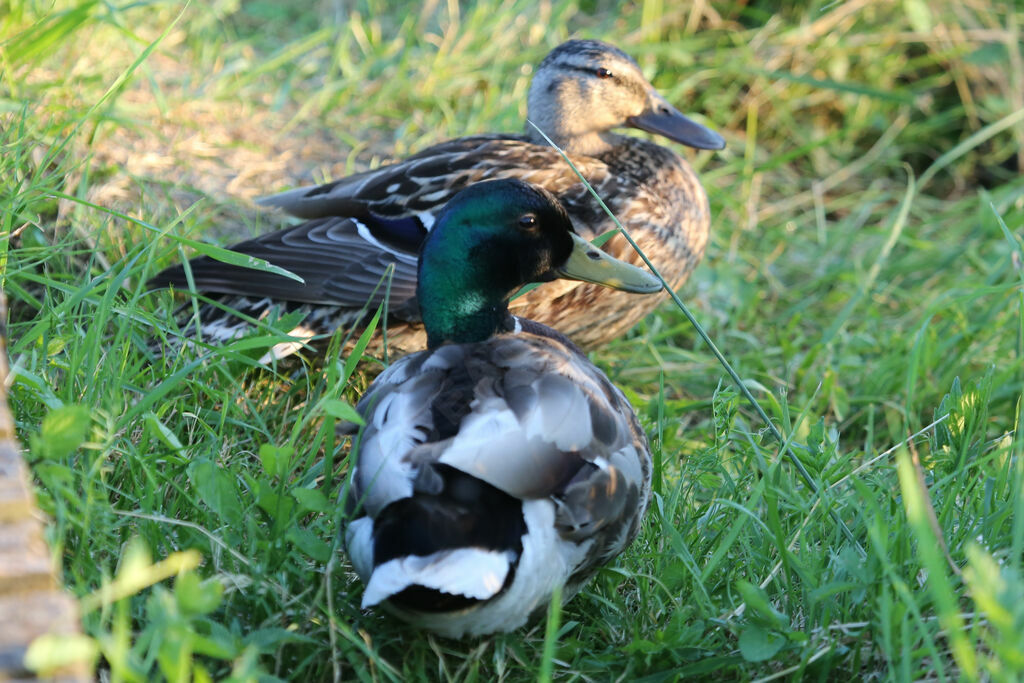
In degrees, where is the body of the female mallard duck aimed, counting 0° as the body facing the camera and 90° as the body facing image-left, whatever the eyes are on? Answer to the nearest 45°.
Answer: approximately 270°

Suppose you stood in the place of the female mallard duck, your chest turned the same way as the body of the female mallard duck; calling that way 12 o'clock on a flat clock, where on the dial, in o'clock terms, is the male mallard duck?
The male mallard duck is roughly at 3 o'clock from the female mallard duck.
